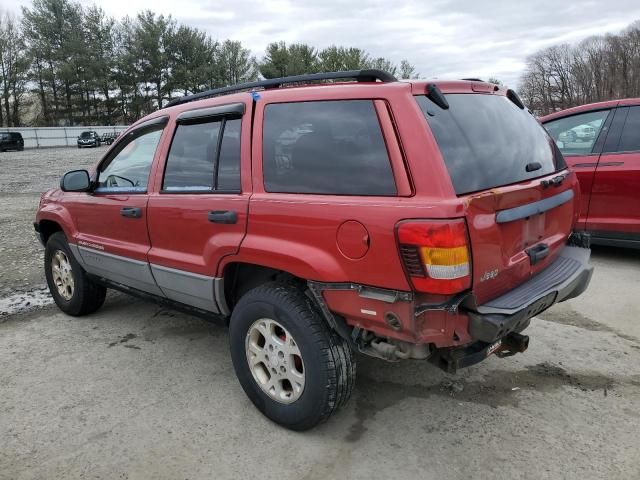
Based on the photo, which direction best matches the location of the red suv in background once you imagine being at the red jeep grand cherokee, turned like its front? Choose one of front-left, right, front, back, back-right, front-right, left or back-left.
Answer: right

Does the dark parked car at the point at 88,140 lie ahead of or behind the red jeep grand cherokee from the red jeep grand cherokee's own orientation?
ahead

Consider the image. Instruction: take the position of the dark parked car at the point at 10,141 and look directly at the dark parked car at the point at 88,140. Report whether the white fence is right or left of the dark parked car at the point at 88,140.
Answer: left

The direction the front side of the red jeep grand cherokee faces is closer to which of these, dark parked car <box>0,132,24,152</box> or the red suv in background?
the dark parked car

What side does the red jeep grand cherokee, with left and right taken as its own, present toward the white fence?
front

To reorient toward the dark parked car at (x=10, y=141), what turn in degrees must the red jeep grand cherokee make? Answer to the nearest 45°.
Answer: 0° — it already faces it

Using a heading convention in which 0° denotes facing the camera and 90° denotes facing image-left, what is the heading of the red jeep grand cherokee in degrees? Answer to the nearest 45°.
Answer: approximately 135°
